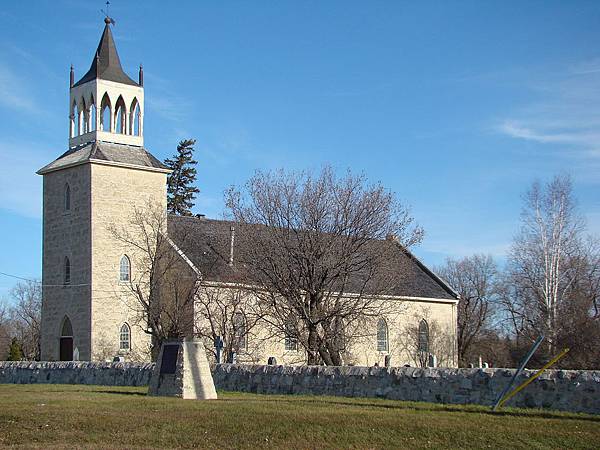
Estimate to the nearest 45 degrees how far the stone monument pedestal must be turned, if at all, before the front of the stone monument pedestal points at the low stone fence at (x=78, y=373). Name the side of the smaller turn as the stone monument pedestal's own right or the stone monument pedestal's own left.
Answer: approximately 135° to the stone monument pedestal's own right

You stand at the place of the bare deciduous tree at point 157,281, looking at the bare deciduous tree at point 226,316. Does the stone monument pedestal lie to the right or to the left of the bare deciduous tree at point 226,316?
right

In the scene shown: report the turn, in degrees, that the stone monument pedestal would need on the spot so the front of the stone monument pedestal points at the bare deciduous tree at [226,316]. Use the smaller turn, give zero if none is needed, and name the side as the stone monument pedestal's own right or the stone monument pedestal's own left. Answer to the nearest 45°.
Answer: approximately 135° to the stone monument pedestal's own right

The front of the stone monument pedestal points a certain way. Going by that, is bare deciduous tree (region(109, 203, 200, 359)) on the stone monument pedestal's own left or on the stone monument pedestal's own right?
on the stone monument pedestal's own right

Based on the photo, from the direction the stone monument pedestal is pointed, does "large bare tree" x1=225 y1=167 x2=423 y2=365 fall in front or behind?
behind

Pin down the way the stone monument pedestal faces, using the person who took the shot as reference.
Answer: facing the viewer and to the left of the viewer
